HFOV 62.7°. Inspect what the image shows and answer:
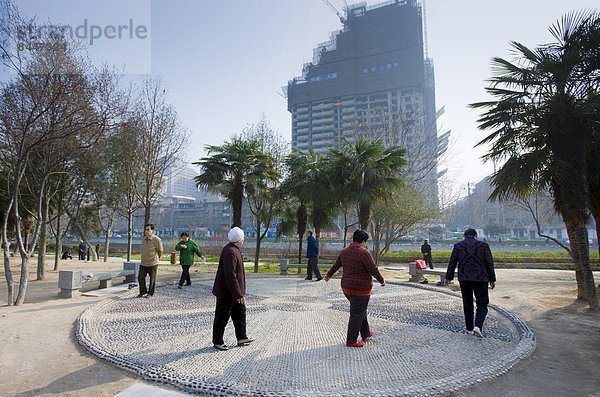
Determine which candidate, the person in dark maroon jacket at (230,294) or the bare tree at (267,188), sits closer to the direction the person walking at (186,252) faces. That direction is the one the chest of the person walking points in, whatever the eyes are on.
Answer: the person in dark maroon jacket

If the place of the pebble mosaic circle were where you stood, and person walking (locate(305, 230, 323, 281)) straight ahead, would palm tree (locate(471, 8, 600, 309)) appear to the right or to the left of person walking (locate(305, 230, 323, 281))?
right

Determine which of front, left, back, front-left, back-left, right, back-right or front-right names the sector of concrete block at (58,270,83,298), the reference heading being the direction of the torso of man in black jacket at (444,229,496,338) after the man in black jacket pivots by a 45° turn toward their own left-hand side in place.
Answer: front-left

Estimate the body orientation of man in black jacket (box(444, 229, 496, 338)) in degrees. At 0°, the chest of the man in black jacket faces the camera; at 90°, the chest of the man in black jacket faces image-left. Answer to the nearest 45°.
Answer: approximately 180°

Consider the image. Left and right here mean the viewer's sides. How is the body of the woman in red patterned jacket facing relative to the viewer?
facing away from the viewer and to the right of the viewer

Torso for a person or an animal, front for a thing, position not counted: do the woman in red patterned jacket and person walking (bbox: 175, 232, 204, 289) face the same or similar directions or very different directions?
very different directions

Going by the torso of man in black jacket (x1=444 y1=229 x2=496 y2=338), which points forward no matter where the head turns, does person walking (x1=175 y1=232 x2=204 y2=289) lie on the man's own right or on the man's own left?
on the man's own left
